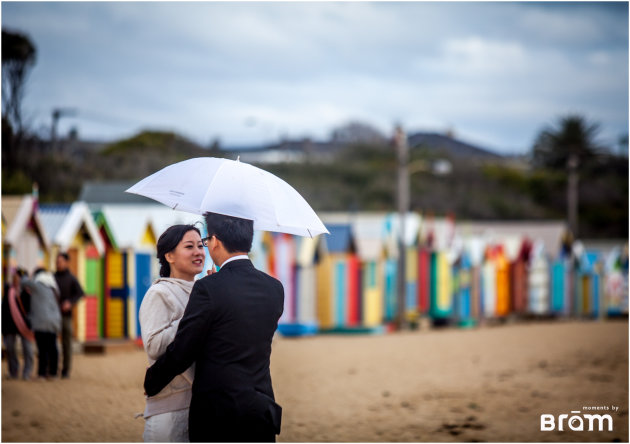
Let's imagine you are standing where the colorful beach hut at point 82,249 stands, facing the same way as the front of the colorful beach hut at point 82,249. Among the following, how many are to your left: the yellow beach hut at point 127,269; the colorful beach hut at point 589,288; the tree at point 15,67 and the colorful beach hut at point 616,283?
3

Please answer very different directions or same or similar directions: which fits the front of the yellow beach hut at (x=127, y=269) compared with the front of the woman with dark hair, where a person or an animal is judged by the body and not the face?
same or similar directions

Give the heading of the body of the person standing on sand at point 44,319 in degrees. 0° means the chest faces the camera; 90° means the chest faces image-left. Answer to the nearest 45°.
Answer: approximately 135°

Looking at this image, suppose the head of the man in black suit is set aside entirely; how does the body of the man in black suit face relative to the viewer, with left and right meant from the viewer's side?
facing away from the viewer and to the left of the viewer

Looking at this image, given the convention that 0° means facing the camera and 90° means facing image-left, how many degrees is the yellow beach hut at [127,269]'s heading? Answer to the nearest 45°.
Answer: approximately 315°

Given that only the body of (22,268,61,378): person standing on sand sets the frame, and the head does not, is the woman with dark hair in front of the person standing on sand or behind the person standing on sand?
behind

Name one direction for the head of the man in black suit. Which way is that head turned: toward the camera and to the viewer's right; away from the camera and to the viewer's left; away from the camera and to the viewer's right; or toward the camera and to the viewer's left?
away from the camera and to the viewer's left

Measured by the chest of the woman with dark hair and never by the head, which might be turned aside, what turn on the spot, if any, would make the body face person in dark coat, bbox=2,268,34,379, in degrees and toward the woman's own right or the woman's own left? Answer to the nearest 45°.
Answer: approximately 135° to the woman's own left

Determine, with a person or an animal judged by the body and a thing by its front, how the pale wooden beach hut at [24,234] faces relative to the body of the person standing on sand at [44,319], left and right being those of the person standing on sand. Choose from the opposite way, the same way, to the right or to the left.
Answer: the opposite way
